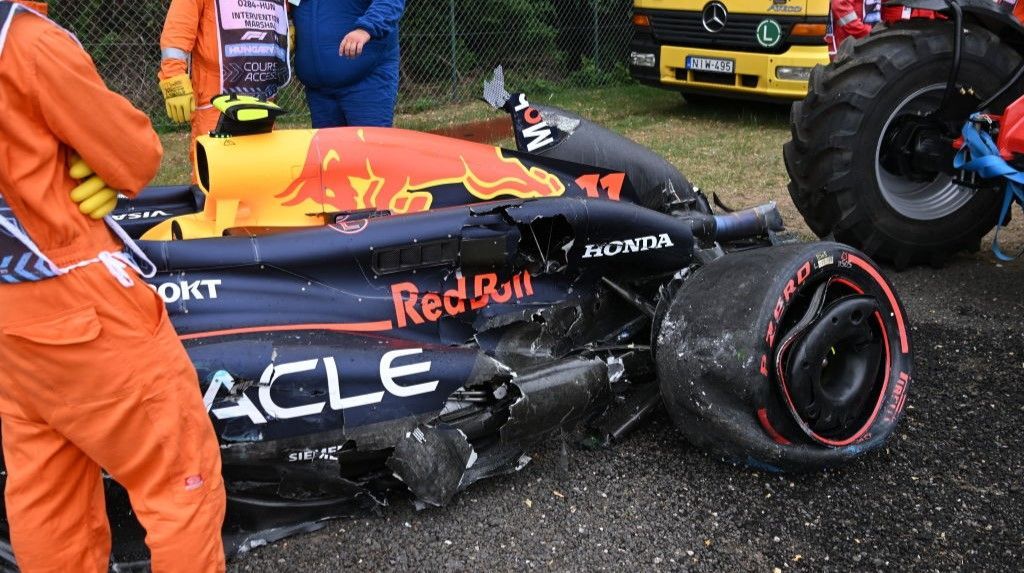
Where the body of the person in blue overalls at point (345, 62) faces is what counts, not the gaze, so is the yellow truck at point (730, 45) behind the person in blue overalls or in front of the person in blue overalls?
behind

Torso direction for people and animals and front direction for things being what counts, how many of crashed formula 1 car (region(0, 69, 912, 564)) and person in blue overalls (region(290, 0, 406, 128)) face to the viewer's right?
0

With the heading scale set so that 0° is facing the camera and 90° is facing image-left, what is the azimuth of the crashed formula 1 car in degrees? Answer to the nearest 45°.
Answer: approximately 45°

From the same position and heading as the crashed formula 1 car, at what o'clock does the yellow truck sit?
The yellow truck is roughly at 5 o'clock from the crashed formula 1 car.

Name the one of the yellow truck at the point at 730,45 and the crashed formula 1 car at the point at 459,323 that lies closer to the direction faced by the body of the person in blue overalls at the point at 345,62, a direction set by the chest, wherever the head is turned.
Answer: the crashed formula 1 car

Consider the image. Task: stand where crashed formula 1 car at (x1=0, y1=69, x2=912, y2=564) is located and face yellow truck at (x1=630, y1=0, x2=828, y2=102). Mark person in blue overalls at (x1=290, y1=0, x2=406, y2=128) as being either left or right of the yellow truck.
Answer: left
